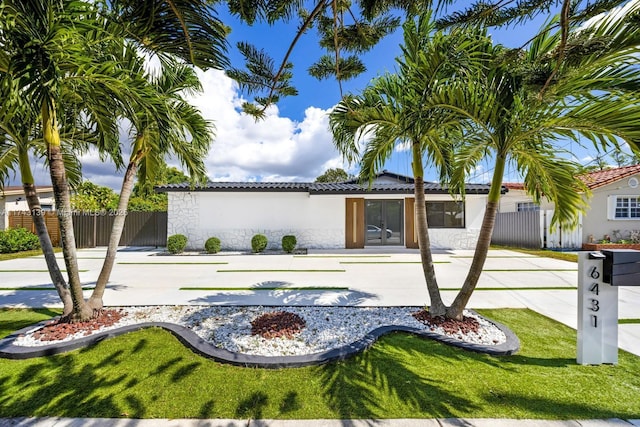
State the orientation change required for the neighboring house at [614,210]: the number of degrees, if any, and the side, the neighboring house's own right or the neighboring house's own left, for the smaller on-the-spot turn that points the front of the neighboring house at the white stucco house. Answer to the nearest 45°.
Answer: approximately 45° to the neighboring house's own right

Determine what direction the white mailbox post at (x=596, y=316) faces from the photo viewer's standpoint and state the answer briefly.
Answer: facing the viewer

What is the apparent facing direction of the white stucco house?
toward the camera

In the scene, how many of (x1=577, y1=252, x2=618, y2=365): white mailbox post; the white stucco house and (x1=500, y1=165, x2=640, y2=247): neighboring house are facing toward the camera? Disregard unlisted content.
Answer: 3

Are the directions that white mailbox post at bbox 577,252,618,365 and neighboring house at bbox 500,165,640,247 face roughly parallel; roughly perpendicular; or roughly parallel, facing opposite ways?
roughly parallel

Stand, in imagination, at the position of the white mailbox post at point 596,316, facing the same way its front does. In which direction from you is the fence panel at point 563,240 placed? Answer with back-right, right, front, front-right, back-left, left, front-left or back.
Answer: back

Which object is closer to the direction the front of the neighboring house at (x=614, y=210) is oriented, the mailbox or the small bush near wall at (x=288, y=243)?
the mailbox

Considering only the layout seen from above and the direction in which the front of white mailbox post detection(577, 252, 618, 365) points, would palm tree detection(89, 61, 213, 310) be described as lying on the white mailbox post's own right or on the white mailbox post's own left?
on the white mailbox post's own right

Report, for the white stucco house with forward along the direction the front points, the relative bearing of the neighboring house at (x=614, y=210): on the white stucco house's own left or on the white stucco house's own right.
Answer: on the white stucco house's own left

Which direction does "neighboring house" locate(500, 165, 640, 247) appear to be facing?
toward the camera

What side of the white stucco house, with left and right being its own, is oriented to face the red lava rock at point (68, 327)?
front

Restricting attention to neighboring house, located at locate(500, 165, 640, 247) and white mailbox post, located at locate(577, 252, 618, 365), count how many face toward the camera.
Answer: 2
